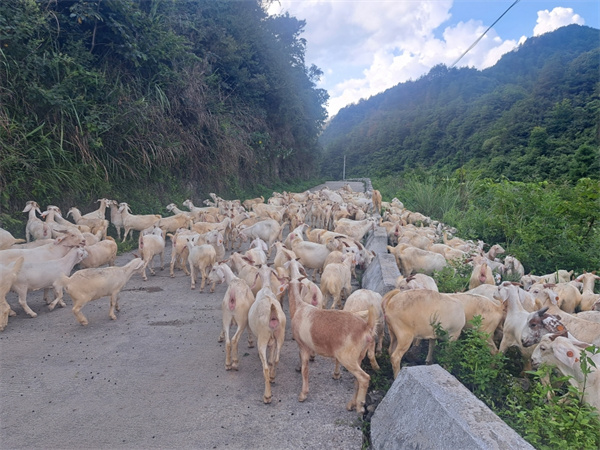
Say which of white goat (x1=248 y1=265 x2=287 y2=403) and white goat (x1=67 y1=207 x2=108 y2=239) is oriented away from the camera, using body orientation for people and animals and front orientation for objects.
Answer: white goat (x1=248 y1=265 x2=287 y2=403)

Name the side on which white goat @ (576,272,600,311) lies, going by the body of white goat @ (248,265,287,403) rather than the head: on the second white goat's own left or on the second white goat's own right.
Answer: on the second white goat's own right

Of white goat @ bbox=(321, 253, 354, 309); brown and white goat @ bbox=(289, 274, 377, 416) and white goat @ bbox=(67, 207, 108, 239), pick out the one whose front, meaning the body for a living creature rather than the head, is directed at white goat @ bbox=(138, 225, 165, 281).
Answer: the brown and white goat

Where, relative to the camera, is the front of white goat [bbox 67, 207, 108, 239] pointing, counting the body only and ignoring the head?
to the viewer's left

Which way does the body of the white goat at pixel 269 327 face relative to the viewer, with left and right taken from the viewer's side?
facing away from the viewer

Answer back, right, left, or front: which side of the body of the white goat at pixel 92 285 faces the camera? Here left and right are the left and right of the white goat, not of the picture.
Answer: right

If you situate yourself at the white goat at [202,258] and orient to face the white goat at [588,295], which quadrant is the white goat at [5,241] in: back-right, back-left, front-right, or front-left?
back-right

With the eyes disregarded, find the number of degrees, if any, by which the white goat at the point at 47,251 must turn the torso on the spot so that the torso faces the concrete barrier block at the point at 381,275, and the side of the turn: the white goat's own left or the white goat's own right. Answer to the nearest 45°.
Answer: approximately 45° to the white goat's own right

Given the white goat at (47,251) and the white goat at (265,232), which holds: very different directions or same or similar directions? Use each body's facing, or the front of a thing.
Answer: very different directions

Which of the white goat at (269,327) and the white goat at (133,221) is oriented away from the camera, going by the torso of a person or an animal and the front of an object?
the white goat at (269,327)
